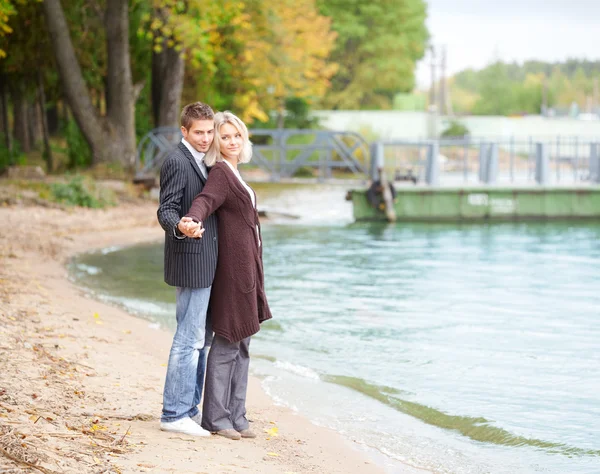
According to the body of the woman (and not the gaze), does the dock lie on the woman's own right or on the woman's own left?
on the woman's own left
